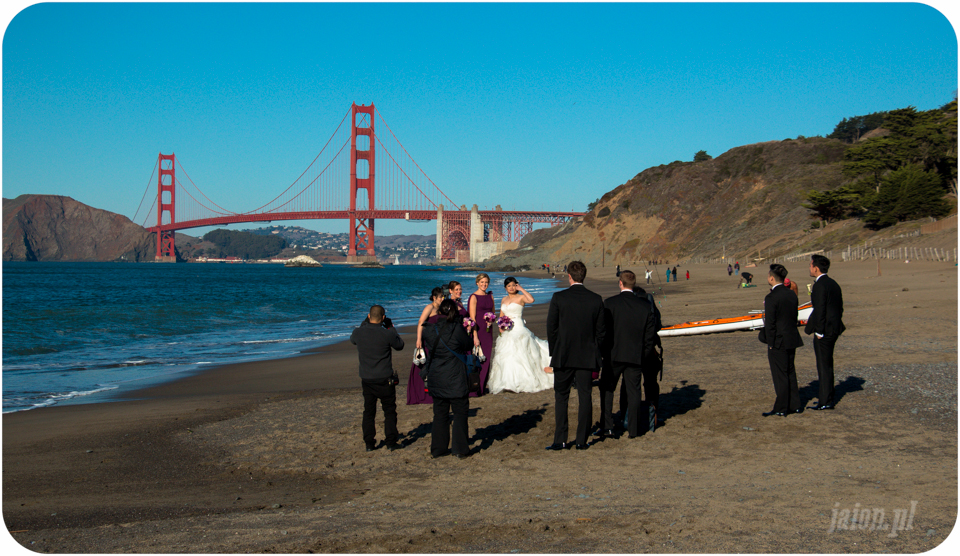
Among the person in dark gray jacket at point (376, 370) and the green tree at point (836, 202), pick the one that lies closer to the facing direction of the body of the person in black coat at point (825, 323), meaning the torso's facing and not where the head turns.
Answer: the person in dark gray jacket

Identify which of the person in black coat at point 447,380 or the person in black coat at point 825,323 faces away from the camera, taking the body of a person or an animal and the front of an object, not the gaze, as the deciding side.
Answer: the person in black coat at point 447,380

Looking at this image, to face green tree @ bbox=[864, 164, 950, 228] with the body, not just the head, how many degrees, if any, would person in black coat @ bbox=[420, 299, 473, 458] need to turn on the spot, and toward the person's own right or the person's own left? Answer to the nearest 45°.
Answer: approximately 45° to the person's own right

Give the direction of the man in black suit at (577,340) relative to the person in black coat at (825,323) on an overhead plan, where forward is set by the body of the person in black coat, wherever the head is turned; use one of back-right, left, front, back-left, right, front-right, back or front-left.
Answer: front-left

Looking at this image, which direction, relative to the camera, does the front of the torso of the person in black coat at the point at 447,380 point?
away from the camera

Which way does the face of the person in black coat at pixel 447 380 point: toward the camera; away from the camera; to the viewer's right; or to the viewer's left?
away from the camera

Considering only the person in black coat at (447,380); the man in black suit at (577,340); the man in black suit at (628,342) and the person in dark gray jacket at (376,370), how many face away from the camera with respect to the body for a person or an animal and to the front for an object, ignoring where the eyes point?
4

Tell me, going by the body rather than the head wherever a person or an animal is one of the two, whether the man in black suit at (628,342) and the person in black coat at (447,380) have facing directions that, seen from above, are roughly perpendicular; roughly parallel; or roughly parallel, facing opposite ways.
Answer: roughly parallel

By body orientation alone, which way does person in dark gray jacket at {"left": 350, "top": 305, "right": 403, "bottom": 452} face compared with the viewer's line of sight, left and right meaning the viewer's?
facing away from the viewer

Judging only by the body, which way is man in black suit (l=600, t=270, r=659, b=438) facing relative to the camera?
away from the camera

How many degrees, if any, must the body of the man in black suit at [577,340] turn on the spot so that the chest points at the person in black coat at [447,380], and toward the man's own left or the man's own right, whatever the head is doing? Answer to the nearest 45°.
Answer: approximately 90° to the man's own left

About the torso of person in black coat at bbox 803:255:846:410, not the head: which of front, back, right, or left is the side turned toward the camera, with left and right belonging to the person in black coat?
left

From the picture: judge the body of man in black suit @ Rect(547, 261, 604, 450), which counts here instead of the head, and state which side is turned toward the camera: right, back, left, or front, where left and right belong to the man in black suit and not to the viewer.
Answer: back

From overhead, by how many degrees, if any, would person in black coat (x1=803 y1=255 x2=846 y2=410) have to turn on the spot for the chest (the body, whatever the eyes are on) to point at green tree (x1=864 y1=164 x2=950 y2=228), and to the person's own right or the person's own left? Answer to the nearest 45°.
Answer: approximately 90° to the person's own right

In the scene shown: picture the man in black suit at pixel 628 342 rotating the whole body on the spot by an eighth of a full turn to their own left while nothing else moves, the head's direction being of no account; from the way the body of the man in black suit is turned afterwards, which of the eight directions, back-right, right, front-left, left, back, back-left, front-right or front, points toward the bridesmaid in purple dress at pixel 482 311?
front
